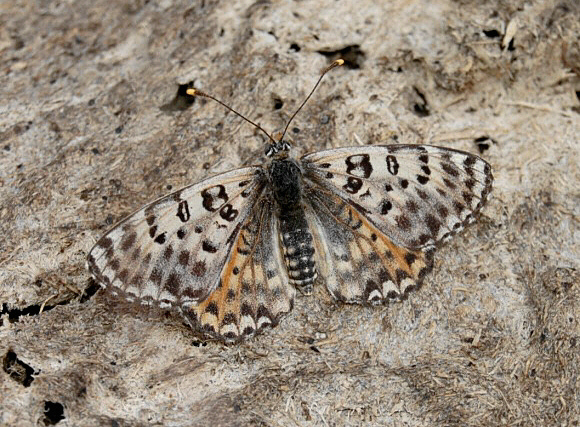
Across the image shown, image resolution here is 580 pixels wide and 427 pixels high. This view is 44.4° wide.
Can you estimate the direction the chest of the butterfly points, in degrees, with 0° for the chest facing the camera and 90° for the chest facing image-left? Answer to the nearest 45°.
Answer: approximately 180°
